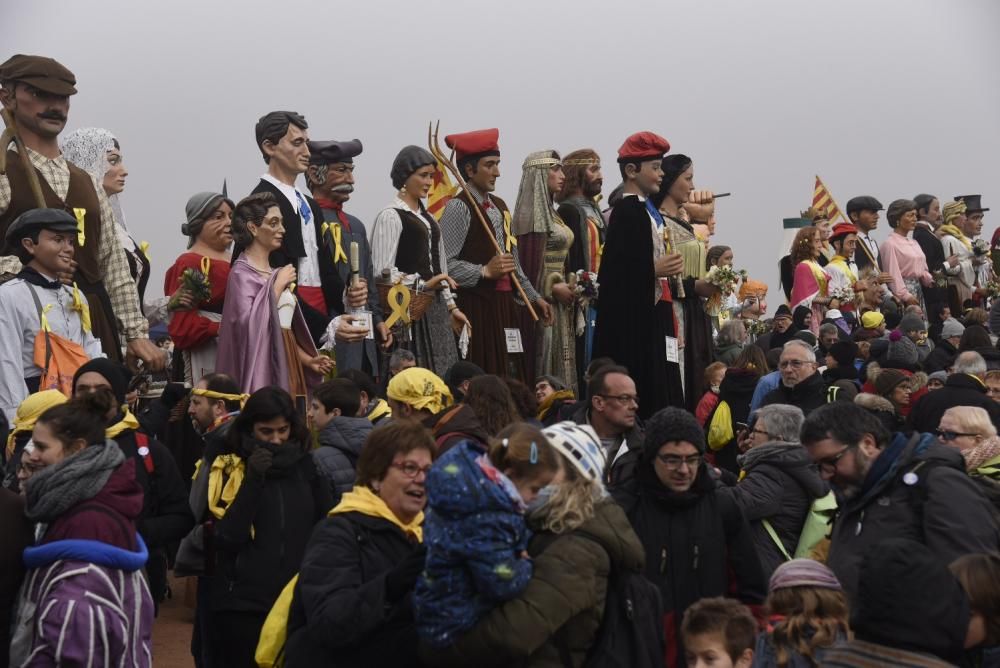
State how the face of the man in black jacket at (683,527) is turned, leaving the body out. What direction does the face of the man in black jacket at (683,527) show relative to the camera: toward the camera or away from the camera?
toward the camera

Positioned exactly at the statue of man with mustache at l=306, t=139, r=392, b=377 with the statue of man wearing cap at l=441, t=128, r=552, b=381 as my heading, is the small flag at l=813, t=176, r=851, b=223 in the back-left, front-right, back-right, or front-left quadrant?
front-left

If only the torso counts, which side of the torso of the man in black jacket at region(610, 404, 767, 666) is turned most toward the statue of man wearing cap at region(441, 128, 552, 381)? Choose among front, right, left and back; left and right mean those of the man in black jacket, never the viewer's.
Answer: back

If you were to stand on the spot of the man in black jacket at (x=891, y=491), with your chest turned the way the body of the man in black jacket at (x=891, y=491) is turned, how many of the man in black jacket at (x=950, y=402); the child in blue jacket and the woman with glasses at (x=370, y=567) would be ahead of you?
2

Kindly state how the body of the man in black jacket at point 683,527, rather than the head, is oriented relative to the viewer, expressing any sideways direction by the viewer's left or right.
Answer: facing the viewer

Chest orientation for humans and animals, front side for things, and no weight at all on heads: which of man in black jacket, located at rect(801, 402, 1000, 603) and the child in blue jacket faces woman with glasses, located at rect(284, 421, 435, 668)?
the man in black jacket

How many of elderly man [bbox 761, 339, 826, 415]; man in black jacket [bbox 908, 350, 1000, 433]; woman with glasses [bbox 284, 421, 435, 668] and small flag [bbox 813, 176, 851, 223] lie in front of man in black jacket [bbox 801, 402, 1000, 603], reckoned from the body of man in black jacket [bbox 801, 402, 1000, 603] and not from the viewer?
1

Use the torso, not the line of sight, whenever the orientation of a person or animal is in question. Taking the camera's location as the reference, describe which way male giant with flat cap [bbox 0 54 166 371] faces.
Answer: facing the viewer and to the right of the viewer

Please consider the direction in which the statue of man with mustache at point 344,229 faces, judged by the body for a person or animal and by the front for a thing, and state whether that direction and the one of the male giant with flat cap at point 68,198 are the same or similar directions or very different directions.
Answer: same or similar directions

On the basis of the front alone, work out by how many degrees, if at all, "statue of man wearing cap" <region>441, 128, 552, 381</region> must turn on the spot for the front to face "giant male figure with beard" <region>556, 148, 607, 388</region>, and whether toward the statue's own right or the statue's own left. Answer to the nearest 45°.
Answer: approximately 90° to the statue's own left

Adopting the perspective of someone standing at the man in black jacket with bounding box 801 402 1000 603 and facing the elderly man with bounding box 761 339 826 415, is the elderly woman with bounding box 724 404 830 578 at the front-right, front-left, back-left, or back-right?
front-left

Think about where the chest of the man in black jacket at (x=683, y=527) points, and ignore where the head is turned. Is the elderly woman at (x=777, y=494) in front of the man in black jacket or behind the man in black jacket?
behind

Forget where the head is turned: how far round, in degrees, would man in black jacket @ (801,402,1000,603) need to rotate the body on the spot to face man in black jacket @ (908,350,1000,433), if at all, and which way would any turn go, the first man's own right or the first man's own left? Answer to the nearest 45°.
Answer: approximately 135° to the first man's own right

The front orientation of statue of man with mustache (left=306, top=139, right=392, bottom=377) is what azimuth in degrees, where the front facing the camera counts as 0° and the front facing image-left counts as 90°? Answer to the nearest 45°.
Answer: approximately 315°

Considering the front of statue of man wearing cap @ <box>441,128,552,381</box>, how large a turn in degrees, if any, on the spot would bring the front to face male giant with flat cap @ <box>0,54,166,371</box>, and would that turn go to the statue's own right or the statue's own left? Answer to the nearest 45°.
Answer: approximately 90° to the statue's own right
